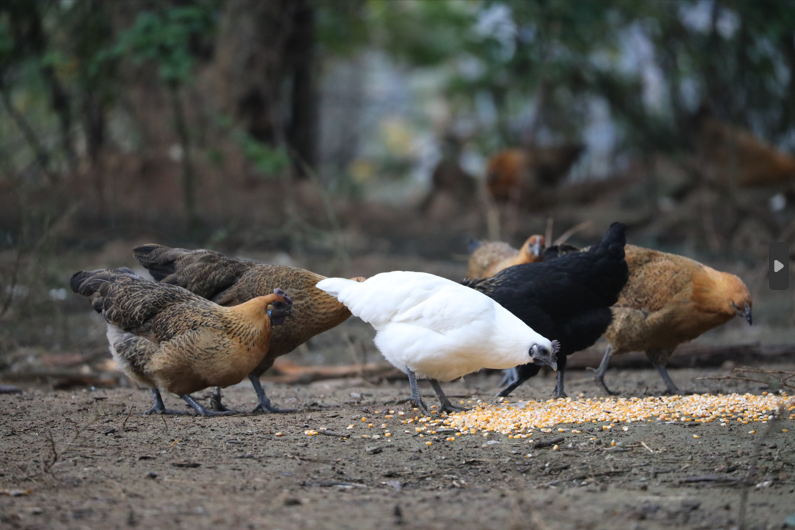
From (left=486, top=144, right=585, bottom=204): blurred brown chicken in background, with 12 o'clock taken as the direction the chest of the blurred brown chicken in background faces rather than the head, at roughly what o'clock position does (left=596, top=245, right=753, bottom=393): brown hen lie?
The brown hen is roughly at 9 o'clock from the blurred brown chicken in background.

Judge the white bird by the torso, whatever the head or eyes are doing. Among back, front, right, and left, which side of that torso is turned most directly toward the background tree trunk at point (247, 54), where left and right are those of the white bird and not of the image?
left

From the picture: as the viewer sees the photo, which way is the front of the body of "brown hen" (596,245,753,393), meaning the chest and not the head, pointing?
to the viewer's right

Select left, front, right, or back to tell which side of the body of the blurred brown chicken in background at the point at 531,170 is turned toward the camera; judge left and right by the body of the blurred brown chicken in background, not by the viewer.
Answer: left

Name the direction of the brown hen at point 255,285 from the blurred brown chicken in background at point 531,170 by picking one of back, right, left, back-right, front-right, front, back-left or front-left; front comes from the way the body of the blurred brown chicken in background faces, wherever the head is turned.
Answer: left

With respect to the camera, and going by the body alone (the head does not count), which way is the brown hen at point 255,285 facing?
to the viewer's right

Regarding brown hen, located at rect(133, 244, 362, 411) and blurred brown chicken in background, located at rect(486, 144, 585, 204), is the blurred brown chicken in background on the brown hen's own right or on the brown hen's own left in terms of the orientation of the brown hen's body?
on the brown hen's own left

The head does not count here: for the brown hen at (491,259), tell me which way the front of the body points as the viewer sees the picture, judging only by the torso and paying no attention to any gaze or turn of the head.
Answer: to the viewer's right

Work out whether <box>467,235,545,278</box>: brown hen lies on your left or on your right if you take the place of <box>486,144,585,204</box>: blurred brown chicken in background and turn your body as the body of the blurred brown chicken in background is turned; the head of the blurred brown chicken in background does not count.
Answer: on your left

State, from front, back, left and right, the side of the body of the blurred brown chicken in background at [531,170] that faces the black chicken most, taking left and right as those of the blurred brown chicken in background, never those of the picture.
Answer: left

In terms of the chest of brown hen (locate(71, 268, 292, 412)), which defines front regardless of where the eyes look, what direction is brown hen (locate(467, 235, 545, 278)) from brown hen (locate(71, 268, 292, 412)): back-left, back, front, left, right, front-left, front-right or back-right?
front-left

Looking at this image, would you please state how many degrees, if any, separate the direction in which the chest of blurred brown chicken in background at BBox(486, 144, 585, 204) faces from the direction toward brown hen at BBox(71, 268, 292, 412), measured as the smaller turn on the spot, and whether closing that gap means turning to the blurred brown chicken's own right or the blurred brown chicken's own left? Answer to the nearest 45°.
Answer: approximately 90° to the blurred brown chicken's own left

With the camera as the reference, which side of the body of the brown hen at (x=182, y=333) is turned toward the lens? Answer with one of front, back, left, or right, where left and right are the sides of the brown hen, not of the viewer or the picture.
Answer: right

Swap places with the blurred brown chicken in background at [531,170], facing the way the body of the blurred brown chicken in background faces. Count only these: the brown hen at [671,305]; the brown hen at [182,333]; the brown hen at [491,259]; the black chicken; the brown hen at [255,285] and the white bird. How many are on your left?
6
